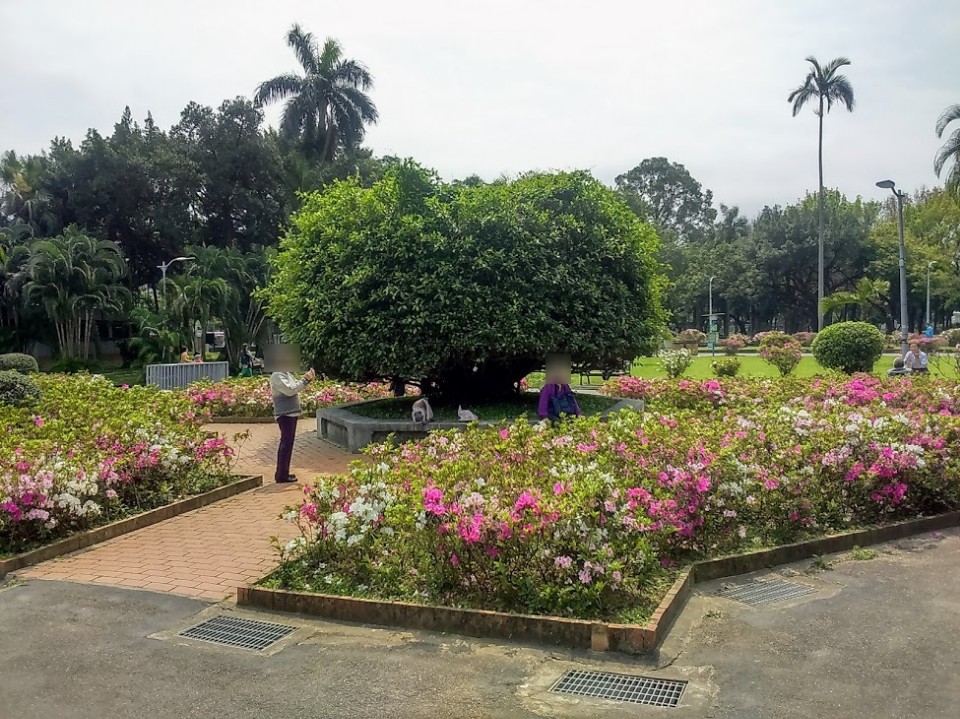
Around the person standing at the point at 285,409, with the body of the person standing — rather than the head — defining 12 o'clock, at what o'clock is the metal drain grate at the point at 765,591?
The metal drain grate is roughly at 2 o'clock from the person standing.

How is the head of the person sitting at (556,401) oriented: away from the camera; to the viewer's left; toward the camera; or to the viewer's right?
toward the camera

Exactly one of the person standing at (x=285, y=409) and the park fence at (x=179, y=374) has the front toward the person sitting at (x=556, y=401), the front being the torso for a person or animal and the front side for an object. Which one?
the person standing at (x=285, y=409)

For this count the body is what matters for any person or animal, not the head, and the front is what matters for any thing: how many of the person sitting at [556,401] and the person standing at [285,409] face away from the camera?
0

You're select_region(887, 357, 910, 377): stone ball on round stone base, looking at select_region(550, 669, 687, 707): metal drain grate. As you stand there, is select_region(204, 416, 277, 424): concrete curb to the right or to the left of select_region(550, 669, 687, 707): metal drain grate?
right

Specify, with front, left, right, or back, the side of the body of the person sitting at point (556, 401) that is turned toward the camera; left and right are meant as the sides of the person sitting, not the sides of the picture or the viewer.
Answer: front

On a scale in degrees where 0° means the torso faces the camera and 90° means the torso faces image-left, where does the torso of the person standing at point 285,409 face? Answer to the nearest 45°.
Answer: approximately 270°

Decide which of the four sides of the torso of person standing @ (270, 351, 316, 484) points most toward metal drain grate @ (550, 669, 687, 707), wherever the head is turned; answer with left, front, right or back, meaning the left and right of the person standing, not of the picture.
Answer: right
